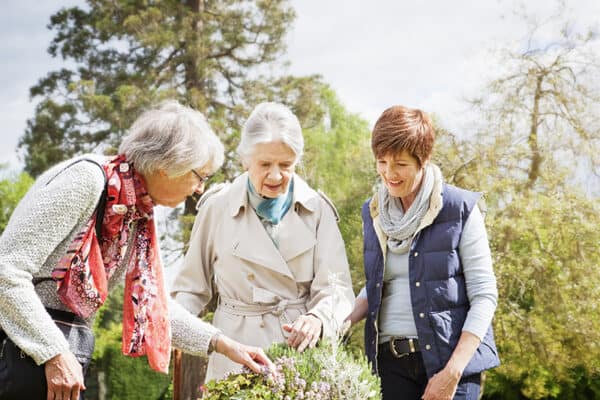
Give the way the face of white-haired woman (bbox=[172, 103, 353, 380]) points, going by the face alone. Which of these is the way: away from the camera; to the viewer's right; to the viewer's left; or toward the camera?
toward the camera

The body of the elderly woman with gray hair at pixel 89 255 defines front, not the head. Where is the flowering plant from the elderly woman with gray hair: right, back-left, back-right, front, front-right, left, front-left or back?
front

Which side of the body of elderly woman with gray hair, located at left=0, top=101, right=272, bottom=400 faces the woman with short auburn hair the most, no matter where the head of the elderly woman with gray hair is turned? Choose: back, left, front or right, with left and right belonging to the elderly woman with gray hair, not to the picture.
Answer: front

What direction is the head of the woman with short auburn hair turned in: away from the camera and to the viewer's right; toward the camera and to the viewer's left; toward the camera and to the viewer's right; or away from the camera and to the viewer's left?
toward the camera and to the viewer's left

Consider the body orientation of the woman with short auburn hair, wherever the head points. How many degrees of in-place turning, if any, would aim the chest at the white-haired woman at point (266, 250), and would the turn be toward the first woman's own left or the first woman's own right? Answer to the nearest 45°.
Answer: approximately 45° to the first woman's own right

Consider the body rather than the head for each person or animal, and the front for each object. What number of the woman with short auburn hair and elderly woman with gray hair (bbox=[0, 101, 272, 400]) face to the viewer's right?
1

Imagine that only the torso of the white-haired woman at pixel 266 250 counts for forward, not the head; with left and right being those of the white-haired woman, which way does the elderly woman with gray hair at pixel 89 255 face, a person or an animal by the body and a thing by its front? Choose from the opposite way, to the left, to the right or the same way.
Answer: to the left

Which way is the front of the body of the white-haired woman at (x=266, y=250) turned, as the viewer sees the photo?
toward the camera

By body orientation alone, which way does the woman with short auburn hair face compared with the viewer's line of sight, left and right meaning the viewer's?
facing the viewer and to the left of the viewer

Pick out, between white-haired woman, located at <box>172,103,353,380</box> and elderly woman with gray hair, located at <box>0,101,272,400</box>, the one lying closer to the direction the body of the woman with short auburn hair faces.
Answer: the elderly woman with gray hair

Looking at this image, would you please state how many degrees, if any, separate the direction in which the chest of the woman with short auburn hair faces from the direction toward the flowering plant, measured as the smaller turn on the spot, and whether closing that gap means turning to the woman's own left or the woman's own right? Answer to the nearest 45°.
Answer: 0° — they already face it

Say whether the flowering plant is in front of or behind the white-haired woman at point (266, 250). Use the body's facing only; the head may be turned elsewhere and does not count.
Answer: in front

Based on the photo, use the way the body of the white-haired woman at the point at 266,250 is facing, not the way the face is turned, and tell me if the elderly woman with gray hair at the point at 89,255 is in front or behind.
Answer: in front

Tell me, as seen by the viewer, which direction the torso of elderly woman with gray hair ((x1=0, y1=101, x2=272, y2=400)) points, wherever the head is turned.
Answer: to the viewer's right

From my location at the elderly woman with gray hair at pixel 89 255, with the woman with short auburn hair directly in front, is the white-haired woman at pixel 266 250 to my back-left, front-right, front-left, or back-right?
front-left
